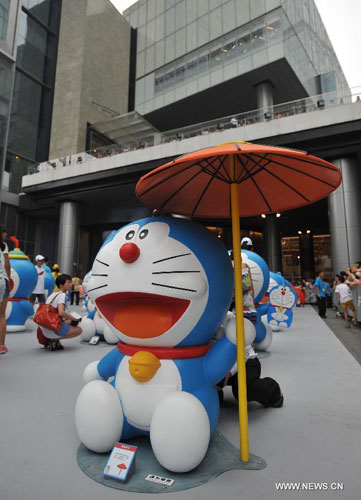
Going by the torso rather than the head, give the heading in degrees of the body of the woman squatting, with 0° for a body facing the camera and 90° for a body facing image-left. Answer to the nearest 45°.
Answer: approximately 270°

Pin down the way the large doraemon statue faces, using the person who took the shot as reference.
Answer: facing the viewer and to the left of the viewer

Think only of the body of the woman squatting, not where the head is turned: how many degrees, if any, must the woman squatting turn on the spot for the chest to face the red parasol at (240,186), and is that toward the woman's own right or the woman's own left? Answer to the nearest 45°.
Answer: approximately 90° to the woman's own right

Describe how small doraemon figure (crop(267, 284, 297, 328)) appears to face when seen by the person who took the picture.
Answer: facing the viewer

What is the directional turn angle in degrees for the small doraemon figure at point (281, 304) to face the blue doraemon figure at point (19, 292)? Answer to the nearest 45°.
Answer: approximately 90° to its right

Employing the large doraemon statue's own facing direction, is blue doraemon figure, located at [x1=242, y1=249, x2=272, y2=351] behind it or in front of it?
behind

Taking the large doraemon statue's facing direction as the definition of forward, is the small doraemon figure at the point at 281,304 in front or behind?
behind

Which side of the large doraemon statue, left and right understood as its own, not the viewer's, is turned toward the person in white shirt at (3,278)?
right

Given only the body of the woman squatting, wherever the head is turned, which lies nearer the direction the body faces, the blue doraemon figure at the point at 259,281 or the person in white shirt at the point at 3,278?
the blue doraemon figure

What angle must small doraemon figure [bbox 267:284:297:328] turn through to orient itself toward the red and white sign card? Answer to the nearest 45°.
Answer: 0° — it already faces it

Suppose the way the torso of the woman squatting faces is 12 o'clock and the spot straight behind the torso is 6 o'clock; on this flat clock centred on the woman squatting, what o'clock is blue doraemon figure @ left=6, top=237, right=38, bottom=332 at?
The blue doraemon figure is roughly at 8 o'clock from the woman squatting.
